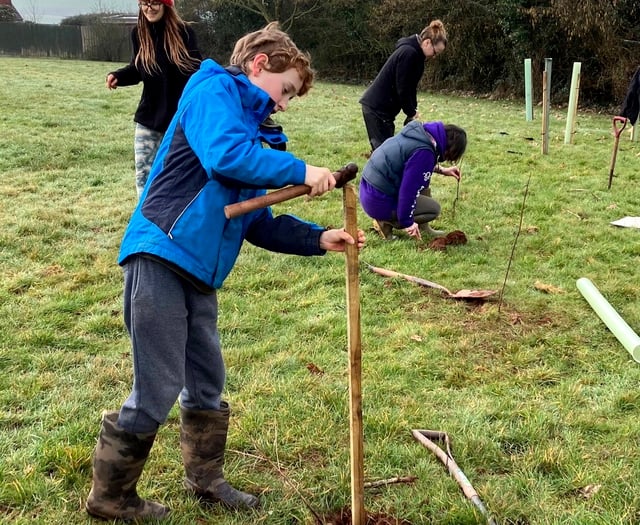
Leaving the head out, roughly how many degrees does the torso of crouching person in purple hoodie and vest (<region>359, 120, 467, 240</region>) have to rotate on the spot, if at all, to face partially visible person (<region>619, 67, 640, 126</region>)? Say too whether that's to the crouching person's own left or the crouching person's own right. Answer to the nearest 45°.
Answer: approximately 45° to the crouching person's own left

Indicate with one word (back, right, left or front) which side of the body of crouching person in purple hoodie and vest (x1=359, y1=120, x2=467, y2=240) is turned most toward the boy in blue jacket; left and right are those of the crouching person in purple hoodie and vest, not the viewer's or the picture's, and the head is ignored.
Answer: right

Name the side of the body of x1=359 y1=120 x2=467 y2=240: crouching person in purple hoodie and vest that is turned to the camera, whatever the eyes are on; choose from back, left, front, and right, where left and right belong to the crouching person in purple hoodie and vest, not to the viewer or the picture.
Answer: right

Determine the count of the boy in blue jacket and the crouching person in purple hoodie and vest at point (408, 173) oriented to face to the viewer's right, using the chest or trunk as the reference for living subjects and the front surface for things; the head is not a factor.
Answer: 2

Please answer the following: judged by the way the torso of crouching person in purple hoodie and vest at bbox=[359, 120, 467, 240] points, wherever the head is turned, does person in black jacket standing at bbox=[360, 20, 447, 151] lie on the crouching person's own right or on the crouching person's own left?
on the crouching person's own left

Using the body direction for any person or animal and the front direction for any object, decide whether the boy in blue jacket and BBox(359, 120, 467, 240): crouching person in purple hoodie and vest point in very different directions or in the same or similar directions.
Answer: same or similar directions

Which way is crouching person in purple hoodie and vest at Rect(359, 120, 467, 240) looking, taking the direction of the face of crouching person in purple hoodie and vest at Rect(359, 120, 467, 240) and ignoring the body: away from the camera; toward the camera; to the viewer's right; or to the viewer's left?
to the viewer's right

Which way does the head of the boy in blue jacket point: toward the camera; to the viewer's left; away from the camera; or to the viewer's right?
to the viewer's right

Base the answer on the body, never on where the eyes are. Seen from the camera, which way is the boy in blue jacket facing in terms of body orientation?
to the viewer's right

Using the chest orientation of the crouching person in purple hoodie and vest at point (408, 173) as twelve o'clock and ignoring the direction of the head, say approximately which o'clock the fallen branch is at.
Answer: The fallen branch is roughly at 3 o'clock from the crouching person in purple hoodie and vest.

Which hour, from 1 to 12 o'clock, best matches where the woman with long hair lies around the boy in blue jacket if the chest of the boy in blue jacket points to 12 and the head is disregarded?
The woman with long hair is roughly at 9 o'clock from the boy in blue jacket.
